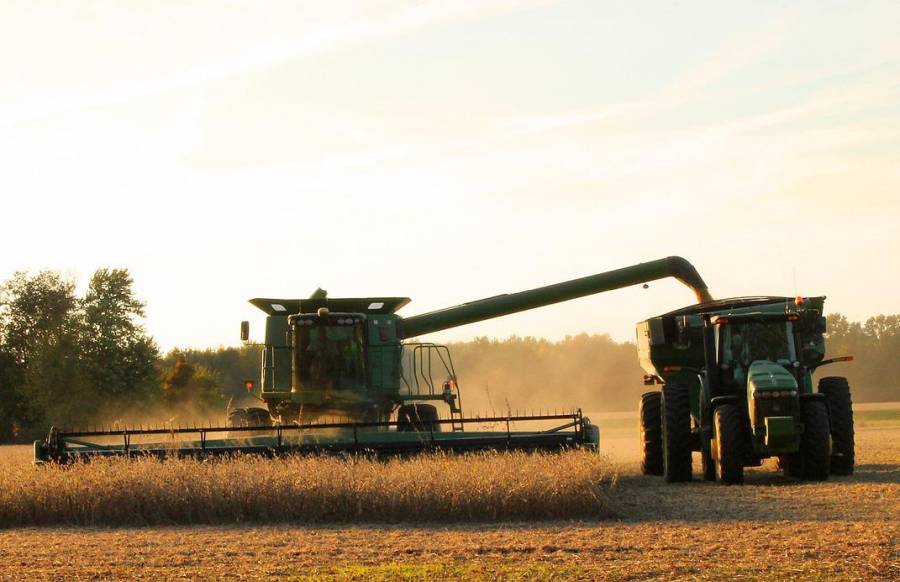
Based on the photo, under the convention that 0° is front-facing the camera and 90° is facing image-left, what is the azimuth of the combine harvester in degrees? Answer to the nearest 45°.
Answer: approximately 0°

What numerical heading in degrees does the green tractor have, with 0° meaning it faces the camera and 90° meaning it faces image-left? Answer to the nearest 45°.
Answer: approximately 0°

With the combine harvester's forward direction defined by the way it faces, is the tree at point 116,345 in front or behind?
behind

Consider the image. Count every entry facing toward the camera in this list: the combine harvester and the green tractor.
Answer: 2

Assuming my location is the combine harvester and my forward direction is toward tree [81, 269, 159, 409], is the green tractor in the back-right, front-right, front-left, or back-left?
back-right

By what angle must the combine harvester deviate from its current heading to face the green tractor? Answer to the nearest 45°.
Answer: approximately 45° to its left

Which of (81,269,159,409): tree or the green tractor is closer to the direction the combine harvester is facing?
the green tractor

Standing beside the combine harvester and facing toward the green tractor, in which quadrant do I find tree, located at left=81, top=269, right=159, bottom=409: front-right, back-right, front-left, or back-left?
back-left
